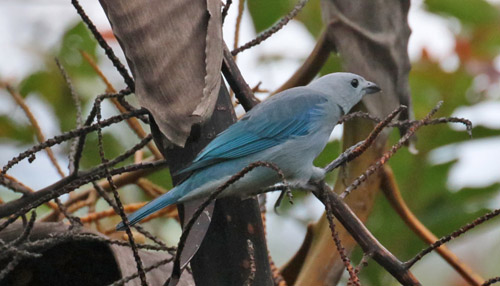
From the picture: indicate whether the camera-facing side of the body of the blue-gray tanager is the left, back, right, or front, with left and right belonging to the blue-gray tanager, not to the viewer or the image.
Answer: right

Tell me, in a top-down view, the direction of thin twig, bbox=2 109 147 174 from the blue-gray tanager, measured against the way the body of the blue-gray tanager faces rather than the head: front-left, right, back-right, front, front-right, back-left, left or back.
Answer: back-right

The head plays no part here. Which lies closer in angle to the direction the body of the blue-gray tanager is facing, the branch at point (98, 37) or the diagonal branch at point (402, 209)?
the diagonal branch

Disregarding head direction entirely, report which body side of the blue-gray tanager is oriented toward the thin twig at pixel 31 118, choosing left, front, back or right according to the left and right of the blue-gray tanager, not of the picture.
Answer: back
